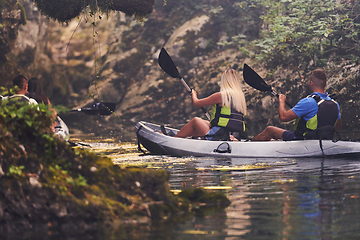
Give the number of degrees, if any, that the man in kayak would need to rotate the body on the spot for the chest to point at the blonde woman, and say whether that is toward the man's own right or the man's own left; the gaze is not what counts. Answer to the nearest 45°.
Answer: approximately 45° to the man's own left

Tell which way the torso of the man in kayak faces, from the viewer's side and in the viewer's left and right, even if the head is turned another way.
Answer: facing away from the viewer and to the left of the viewer

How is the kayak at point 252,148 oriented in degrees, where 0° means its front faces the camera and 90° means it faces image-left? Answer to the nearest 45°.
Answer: approximately 90°

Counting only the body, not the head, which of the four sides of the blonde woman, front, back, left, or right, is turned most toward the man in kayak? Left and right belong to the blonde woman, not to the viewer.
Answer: back

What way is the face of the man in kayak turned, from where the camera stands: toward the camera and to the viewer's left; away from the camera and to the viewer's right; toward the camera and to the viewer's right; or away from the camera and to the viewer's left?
away from the camera and to the viewer's left

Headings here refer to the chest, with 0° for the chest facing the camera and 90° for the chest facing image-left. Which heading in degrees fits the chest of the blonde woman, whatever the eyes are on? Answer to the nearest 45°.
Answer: approximately 135°
